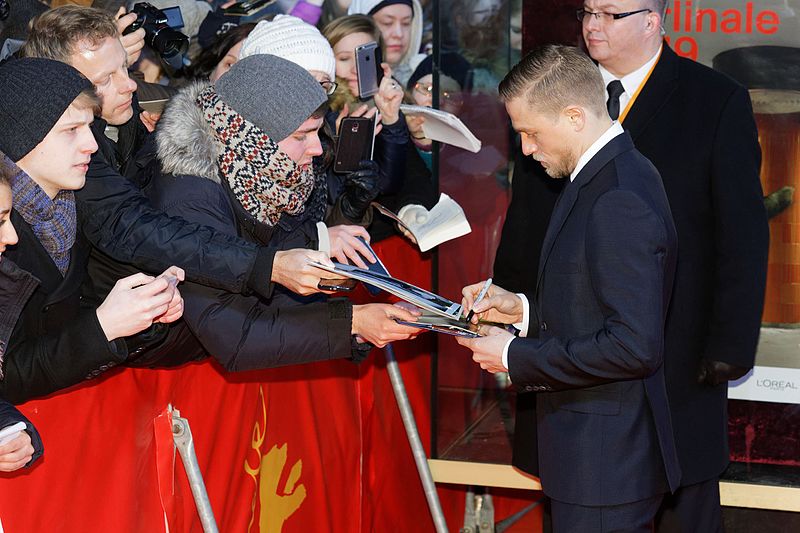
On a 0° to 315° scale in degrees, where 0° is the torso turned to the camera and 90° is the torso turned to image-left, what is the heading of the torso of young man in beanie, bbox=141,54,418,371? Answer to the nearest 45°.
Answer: approximately 270°

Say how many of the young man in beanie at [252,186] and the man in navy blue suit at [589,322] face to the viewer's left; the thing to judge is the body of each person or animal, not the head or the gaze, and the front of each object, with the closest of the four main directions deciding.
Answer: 1

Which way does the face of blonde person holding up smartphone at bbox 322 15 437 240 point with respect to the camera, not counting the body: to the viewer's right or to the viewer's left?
to the viewer's right

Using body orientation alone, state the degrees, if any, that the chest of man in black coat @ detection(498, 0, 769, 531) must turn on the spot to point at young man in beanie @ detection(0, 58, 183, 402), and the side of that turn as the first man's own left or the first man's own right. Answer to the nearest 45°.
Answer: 0° — they already face them

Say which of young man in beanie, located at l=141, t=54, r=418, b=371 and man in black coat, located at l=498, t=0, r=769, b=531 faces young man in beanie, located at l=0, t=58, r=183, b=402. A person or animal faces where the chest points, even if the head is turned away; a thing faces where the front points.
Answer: the man in black coat

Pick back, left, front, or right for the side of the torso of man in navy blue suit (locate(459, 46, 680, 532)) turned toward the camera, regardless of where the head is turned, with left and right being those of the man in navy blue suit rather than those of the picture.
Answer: left

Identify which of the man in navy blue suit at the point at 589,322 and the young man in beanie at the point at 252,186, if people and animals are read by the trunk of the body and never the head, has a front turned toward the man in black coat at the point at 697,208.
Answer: the young man in beanie

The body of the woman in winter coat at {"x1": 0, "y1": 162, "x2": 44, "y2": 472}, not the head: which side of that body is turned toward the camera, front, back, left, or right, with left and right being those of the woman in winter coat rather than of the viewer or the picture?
right

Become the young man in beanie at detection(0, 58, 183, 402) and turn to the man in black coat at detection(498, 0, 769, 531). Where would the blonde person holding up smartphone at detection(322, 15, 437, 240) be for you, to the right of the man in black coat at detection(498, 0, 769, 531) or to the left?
left

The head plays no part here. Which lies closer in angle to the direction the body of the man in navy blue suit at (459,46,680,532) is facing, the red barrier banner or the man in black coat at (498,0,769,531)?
the red barrier banner

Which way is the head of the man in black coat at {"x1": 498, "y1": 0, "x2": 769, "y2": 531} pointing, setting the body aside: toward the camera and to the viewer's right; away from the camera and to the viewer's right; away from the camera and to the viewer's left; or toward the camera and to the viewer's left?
toward the camera and to the viewer's left

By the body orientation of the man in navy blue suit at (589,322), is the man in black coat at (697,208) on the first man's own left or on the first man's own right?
on the first man's own right

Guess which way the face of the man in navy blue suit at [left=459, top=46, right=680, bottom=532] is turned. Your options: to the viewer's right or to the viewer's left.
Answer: to the viewer's left
